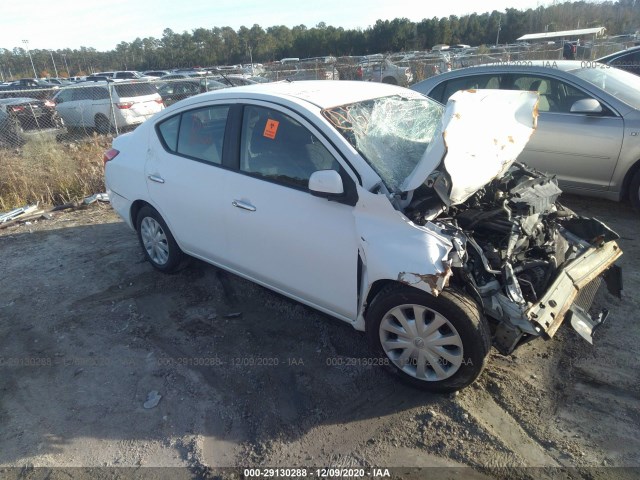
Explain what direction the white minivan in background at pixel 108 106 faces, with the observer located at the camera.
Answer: facing away from the viewer and to the left of the viewer

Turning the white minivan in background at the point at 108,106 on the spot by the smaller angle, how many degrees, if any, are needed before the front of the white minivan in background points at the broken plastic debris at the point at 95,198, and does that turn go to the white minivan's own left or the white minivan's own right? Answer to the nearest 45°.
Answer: approximately 135° to the white minivan's own left

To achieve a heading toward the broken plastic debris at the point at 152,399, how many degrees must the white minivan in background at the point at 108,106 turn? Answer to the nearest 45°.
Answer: approximately 135° to its left

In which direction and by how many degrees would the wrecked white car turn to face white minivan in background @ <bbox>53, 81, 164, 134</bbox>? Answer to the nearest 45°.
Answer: approximately 180°

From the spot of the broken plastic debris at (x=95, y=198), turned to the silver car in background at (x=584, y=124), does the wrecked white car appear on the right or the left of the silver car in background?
right

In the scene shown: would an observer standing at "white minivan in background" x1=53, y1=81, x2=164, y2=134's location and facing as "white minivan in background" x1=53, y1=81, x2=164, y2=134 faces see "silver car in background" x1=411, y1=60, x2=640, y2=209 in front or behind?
behind

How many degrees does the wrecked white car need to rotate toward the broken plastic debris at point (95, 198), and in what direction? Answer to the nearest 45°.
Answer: approximately 180°

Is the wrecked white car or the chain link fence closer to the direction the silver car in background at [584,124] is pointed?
the wrecked white car
